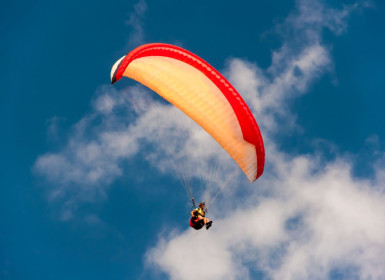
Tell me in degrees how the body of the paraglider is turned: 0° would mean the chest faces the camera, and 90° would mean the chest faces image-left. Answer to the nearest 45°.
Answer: approximately 315°
